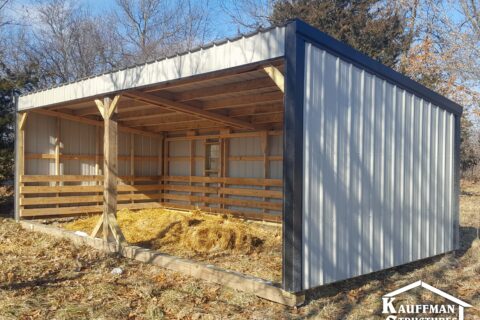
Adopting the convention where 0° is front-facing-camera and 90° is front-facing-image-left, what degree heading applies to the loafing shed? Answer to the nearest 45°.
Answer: approximately 45°
